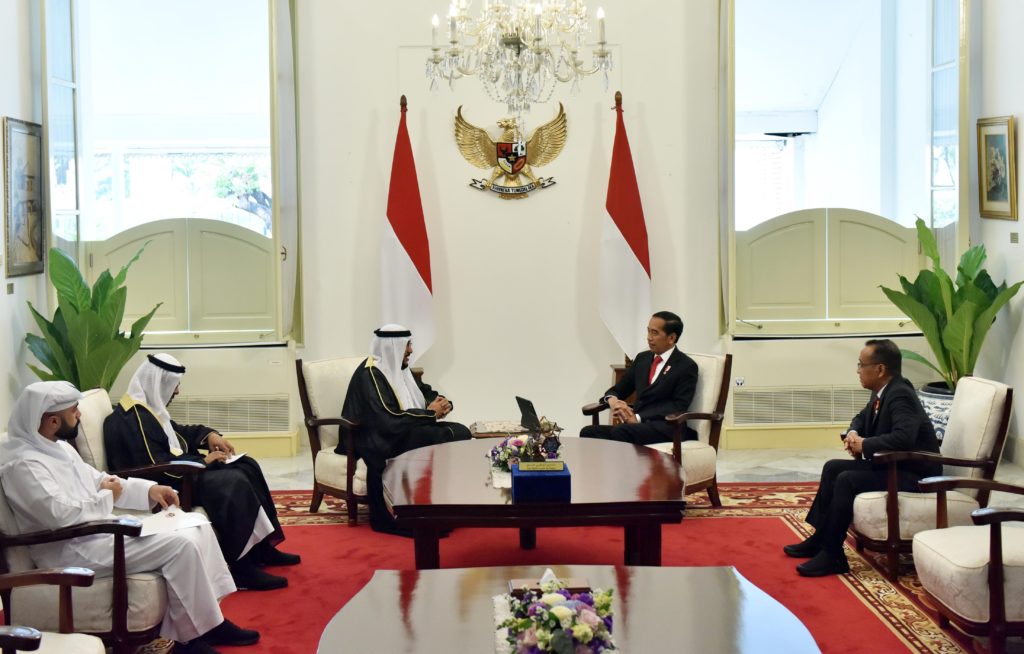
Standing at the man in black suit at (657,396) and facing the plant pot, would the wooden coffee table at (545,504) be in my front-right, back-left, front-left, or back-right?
back-right

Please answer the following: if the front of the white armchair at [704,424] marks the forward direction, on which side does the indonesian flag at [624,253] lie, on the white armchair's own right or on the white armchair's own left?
on the white armchair's own right

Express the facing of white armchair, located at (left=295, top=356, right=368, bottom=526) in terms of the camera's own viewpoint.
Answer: facing the viewer and to the right of the viewer

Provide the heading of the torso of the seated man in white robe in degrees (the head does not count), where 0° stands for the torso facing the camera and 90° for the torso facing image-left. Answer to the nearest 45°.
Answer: approximately 270°

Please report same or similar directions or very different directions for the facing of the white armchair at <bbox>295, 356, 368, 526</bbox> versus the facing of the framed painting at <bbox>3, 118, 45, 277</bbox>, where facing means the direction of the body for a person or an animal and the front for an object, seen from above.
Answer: same or similar directions

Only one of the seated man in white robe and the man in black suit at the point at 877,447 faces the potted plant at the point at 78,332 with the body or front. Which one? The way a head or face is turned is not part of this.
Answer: the man in black suit

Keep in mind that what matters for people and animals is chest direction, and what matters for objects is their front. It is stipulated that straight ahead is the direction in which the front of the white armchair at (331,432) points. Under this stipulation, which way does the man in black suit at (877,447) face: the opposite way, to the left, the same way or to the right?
the opposite way

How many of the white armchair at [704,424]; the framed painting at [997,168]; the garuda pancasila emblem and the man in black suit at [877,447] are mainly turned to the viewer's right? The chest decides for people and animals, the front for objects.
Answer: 0

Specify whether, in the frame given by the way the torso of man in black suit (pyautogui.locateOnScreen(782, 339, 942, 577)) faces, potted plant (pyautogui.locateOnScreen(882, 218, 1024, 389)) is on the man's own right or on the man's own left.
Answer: on the man's own right

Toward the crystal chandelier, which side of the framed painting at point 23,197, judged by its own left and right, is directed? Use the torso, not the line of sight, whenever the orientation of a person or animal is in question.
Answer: front

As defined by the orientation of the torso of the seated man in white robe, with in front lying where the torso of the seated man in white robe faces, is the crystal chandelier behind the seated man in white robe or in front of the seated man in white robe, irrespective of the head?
in front

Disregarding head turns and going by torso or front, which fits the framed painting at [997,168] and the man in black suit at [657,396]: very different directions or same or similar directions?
same or similar directions

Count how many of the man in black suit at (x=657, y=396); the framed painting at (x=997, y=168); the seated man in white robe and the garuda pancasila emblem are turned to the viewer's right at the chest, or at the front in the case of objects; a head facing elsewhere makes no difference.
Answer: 1

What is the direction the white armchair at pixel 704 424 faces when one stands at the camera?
facing the viewer and to the left of the viewer

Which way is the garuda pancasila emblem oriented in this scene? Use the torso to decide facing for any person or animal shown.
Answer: toward the camera

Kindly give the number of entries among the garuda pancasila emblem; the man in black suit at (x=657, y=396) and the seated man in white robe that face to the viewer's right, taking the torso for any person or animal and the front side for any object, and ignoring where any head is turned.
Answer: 1

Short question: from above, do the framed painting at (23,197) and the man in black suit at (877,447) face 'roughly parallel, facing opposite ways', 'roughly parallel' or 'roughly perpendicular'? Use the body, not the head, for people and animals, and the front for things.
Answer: roughly parallel, facing opposite ways

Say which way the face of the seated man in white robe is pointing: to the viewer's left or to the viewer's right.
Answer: to the viewer's right

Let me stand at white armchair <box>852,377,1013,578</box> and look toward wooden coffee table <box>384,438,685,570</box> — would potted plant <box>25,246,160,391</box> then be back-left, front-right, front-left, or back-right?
front-right

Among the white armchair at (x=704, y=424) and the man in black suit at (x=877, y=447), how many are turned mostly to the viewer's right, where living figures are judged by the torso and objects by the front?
0

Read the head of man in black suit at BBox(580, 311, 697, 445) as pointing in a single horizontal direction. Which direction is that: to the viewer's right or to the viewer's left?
to the viewer's left
